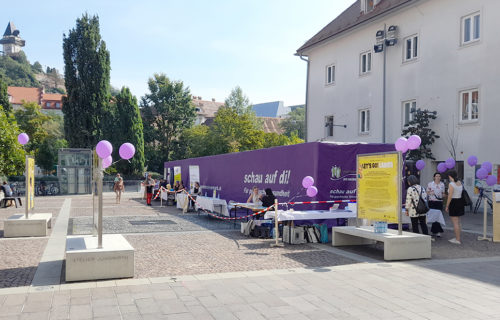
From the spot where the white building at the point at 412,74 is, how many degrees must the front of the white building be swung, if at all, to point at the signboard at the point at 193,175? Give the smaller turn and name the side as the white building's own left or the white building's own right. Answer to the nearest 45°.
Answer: approximately 45° to the white building's own right

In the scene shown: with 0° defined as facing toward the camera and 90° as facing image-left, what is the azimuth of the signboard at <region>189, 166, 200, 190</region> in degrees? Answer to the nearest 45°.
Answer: approximately 0°

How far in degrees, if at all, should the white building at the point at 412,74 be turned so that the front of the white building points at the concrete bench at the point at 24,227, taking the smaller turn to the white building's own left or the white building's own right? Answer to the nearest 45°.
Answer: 0° — it already faces it

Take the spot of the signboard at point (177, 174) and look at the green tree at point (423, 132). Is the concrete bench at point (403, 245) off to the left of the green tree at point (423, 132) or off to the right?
right

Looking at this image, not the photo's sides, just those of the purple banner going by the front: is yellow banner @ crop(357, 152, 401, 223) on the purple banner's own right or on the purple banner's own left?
on the purple banner's own left
